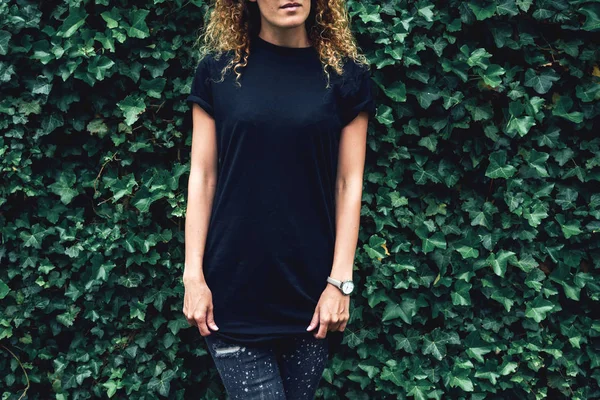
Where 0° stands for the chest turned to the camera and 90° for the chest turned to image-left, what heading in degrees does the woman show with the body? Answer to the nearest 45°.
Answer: approximately 0°
